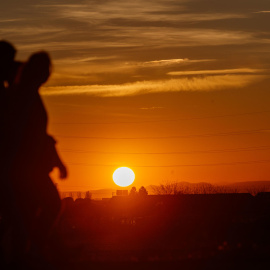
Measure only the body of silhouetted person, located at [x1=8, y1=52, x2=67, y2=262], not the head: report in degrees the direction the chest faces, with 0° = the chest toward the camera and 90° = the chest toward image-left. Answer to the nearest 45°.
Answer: approximately 270°

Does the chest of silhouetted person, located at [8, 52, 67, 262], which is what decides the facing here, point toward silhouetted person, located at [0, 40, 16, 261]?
no
